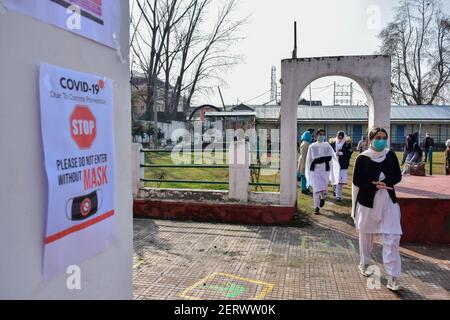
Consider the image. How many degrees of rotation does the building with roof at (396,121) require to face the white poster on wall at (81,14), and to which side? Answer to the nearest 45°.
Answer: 0° — it already faces it

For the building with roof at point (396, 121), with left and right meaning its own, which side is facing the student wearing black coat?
front

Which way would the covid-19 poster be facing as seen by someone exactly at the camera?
facing the viewer and to the right of the viewer

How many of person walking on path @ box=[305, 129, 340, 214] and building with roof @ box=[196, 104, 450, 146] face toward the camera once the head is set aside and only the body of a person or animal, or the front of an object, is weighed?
2

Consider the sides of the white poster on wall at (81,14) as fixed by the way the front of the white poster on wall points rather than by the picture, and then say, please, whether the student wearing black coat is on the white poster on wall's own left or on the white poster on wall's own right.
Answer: on the white poster on wall's own left

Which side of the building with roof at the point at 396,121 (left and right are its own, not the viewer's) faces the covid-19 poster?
front

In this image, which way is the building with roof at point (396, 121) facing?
toward the camera

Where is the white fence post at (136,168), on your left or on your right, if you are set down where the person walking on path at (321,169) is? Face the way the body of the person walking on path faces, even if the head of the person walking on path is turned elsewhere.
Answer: on your right

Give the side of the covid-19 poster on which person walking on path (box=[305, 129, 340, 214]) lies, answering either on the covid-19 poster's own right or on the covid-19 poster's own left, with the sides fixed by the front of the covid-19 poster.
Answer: on the covid-19 poster's own left

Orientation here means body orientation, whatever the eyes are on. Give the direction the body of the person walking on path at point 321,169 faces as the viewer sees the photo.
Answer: toward the camera

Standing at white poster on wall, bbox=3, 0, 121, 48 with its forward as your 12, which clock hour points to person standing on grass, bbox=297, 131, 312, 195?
The person standing on grass is roughly at 9 o'clock from the white poster on wall.

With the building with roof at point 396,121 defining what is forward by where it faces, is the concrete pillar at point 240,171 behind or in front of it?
in front

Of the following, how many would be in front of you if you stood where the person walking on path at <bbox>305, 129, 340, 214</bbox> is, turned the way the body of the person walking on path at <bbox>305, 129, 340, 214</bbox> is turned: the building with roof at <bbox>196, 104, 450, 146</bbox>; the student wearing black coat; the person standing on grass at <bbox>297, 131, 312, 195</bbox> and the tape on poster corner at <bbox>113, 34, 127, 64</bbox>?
2
